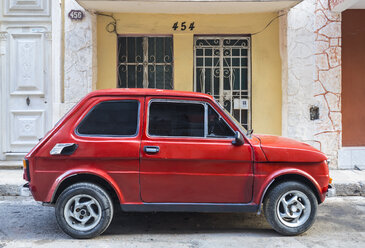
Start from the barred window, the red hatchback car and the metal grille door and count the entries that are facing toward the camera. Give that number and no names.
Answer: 2

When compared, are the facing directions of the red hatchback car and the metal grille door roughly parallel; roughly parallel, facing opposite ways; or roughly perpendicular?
roughly perpendicular

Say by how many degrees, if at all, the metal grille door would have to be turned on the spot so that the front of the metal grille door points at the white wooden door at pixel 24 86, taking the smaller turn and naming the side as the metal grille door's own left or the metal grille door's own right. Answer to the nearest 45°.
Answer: approximately 90° to the metal grille door's own right

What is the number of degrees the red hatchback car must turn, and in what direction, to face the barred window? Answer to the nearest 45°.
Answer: approximately 90° to its left

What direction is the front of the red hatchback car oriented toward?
to the viewer's right

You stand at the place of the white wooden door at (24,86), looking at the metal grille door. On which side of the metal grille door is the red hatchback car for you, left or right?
right

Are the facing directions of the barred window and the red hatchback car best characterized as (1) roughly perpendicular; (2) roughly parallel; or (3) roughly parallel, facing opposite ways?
roughly perpendicular

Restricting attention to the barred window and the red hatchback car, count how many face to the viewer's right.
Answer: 1

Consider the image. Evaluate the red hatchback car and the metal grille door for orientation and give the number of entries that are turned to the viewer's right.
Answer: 1

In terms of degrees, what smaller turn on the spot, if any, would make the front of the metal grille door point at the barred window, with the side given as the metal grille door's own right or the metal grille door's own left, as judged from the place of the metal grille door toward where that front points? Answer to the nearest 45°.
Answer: approximately 90° to the metal grille door's own right
